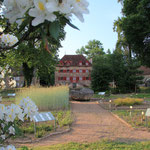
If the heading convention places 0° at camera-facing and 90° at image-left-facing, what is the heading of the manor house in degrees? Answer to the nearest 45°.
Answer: approximately 0°

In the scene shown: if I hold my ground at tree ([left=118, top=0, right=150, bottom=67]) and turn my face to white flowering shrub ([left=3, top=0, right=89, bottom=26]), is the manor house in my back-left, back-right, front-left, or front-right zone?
back-right

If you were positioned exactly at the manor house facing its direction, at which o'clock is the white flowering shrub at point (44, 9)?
The white flowering shrub is roughly at 12 o'clock from the manor house.
